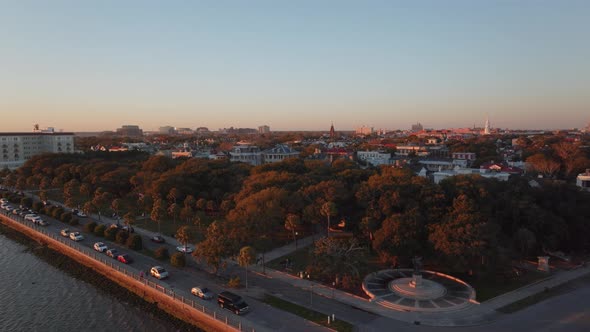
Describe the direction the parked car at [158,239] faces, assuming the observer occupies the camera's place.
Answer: facing away from the viewer and to the left of the viewer

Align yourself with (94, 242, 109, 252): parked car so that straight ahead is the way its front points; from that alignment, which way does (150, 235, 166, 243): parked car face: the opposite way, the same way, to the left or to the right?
the opposite way

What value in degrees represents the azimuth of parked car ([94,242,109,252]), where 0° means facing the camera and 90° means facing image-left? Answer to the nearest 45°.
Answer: approximately 315°

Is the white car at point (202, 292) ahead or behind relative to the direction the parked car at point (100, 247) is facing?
ahead

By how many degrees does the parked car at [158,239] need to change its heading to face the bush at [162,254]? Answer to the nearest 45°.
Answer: approximately 135° to its left
